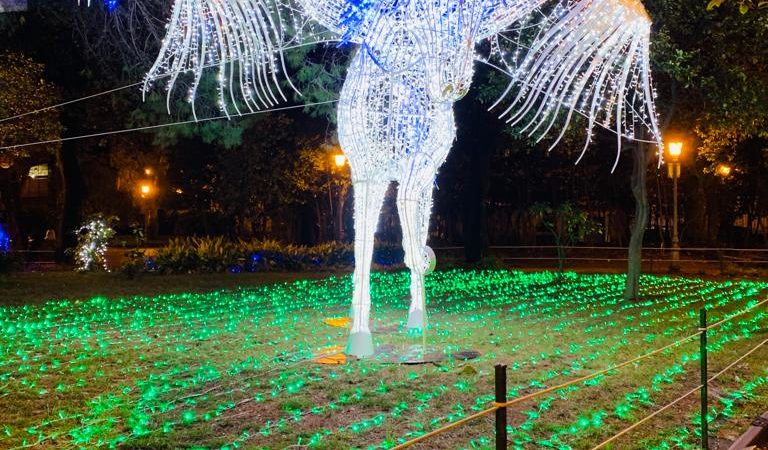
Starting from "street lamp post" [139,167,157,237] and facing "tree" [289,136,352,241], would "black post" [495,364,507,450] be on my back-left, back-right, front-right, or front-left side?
front-right

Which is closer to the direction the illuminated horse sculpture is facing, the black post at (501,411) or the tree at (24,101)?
the black post

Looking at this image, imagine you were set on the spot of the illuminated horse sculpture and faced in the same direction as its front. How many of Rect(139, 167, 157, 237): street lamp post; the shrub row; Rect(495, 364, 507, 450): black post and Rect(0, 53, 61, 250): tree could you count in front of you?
1

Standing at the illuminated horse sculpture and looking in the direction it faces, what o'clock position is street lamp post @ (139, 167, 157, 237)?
The street lamp post is roughly at 5 o'clock from the illuminated horse sculpture.

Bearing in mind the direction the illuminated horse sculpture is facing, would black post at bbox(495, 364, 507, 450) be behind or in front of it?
in front

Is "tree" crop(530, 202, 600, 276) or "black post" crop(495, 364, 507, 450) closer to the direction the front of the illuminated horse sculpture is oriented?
the black post

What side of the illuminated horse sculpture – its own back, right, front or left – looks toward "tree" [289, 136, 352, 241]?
back

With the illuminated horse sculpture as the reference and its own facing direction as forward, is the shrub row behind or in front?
behind

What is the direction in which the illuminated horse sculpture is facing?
toward the camera

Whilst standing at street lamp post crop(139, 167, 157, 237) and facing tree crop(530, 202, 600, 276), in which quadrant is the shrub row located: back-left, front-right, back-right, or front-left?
front-right

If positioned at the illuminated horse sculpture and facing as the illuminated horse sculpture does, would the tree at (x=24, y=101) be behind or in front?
behind

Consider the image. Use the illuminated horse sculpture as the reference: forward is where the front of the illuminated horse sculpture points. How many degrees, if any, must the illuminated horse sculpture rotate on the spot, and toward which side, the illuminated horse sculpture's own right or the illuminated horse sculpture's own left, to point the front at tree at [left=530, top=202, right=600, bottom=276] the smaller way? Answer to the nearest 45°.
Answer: approximately 180°
